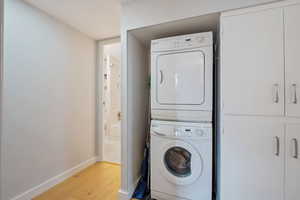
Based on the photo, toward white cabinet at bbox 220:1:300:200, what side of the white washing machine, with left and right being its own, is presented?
left

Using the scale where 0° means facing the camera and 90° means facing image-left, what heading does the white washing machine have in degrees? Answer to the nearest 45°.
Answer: approximately 0°
